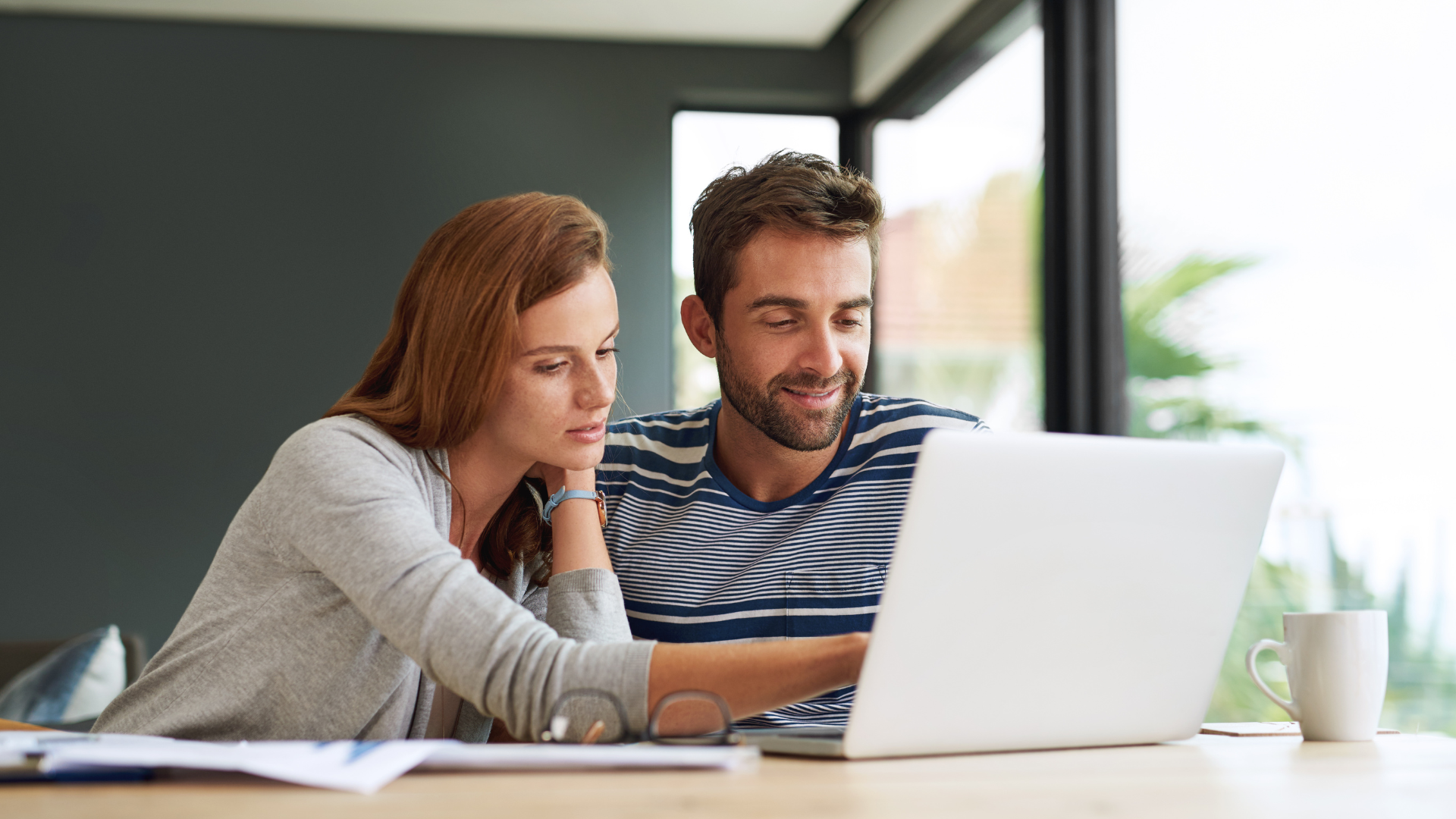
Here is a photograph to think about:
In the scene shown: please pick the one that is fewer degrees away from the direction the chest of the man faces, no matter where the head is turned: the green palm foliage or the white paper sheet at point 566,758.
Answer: the white paper sheet

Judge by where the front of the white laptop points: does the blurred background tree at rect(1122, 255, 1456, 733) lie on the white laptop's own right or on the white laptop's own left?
on the white laptop's own right

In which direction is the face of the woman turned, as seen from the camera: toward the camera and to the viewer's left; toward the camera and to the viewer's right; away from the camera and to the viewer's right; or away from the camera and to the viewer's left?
toward the camera and to the viewer's right

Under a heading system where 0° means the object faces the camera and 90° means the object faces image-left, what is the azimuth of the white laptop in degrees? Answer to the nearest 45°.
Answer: approximately 135°

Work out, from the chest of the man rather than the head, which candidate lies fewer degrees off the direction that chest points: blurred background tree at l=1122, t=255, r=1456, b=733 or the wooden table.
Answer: the wooden table

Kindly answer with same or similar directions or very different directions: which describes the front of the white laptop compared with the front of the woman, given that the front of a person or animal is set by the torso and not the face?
very different directions

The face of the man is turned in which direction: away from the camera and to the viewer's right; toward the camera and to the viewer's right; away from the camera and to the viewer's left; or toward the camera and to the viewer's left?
toward the camera and to the viewer's right

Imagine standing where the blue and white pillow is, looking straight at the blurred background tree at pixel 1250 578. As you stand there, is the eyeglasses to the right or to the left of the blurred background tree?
right

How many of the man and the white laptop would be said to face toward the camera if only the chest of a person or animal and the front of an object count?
1

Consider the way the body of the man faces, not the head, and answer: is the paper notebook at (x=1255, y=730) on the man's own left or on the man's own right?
on the man's own left
